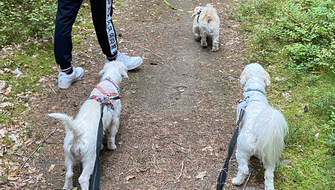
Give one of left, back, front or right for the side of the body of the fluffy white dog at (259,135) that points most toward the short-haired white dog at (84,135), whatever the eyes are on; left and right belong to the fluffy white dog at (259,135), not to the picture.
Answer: left

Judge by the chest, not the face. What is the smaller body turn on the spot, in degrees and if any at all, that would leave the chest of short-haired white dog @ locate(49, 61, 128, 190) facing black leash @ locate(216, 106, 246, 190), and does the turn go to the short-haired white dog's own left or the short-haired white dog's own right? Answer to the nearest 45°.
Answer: approximately 90° to the short-haired white dog's own right

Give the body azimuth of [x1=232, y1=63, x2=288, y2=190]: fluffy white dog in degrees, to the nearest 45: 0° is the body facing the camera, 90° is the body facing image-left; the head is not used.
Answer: approximately 180°

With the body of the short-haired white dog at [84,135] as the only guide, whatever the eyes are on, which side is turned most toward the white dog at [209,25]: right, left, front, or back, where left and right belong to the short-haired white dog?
front

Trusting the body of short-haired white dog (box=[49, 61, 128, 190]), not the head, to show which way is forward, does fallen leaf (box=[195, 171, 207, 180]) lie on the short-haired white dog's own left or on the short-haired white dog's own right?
on the short-haired white dog's own right

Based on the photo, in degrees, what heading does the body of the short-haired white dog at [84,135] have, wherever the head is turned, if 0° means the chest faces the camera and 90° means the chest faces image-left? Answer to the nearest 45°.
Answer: approximately 225°

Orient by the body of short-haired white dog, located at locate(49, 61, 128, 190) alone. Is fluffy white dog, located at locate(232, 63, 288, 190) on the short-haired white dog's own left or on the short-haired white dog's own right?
on the short-haired white dog's own right
